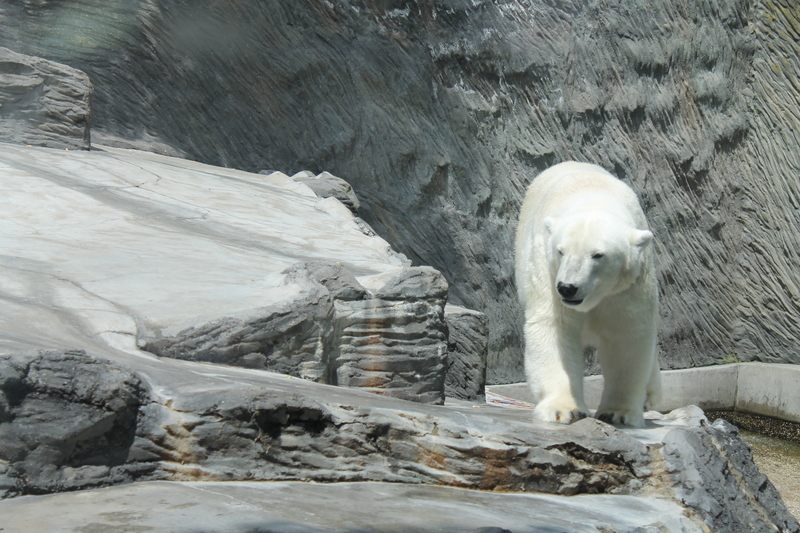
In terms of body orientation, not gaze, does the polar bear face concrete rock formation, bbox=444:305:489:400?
no

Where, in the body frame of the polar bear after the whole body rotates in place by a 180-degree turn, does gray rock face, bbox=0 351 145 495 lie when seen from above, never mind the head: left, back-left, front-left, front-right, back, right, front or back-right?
back-left

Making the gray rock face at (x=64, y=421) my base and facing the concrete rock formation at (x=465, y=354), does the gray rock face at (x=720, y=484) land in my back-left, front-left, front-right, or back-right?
front-right

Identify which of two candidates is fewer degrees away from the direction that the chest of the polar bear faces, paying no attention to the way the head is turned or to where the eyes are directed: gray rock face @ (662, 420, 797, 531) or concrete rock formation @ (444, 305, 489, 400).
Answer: the gray rock face

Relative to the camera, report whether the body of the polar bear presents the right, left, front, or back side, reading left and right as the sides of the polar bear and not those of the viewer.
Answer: front

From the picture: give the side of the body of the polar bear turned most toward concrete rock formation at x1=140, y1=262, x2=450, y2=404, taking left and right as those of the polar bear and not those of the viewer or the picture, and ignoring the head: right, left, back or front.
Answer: right

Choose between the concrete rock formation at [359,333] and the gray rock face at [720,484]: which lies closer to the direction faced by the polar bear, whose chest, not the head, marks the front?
the gray rock face

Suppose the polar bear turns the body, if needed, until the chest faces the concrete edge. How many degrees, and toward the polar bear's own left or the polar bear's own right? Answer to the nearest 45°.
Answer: approximately 180°
